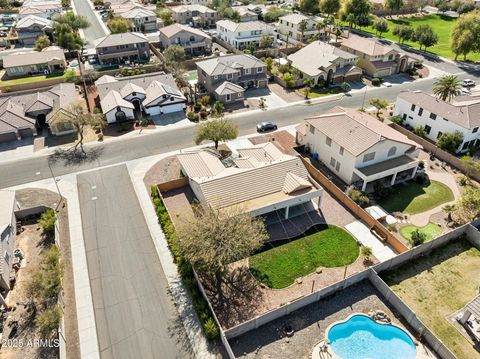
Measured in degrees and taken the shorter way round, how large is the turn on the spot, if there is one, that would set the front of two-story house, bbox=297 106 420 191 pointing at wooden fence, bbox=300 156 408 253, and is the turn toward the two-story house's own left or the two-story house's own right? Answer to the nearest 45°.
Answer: approximately 135° to the two-story house's own left

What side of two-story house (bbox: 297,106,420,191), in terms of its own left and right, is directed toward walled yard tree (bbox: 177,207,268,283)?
left

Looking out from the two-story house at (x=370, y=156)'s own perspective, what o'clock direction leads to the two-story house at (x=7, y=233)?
the two-story house at (x=7, y=233) is roughly at 9 o'clock from the two-story house at (x=370, y=156).

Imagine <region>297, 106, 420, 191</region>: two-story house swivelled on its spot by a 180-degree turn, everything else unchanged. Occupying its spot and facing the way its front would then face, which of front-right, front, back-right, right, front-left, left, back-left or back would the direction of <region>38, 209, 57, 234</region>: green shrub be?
right

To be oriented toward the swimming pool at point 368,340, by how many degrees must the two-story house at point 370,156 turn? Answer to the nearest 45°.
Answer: approximately 135° to its left

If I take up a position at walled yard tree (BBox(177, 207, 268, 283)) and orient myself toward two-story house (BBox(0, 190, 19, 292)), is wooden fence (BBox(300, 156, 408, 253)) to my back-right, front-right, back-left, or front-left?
back-right

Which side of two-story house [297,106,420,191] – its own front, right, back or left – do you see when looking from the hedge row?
left

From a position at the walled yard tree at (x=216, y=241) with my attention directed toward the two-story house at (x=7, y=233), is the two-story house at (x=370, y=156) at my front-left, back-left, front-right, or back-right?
back-right

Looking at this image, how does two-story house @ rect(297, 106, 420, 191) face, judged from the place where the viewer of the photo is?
facing away from the viewer and to the left of the viewer
